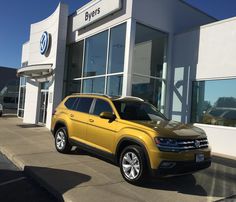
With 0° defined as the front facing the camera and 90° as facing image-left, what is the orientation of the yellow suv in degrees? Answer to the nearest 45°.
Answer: approximately 315°

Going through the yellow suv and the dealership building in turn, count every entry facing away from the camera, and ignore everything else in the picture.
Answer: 0

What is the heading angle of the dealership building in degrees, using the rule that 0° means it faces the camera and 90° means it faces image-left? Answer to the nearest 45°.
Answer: approximately 45°

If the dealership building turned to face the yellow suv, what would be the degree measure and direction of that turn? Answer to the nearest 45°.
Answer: approximately 45° to its left

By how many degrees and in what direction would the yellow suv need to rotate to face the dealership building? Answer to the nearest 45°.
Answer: approximately 135° to its left
